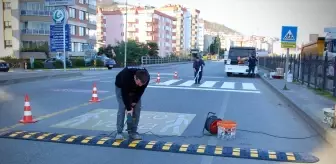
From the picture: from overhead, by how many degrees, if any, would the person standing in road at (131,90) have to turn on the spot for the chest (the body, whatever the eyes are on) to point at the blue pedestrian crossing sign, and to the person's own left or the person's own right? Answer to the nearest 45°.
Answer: approximately 90° to the person's own left

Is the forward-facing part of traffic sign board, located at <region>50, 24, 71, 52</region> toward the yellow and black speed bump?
yes

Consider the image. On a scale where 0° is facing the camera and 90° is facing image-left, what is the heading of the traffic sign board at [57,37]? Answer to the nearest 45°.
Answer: approximately 0°

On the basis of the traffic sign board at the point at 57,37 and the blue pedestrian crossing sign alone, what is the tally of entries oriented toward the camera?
2

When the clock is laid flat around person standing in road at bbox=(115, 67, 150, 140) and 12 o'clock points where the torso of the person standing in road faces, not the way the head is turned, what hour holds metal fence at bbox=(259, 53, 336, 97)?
The metal fence is roughly at 9 o'clock from the person standing in road.

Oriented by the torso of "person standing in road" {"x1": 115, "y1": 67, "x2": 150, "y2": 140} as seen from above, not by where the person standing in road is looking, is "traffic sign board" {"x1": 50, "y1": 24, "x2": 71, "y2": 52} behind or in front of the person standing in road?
behind

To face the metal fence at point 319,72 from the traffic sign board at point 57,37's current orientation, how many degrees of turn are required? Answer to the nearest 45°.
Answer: approximately 45° to its left

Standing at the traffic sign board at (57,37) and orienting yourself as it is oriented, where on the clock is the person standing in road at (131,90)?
The person standing in road is roughly at 12 o'clock from the traffic sign board.
